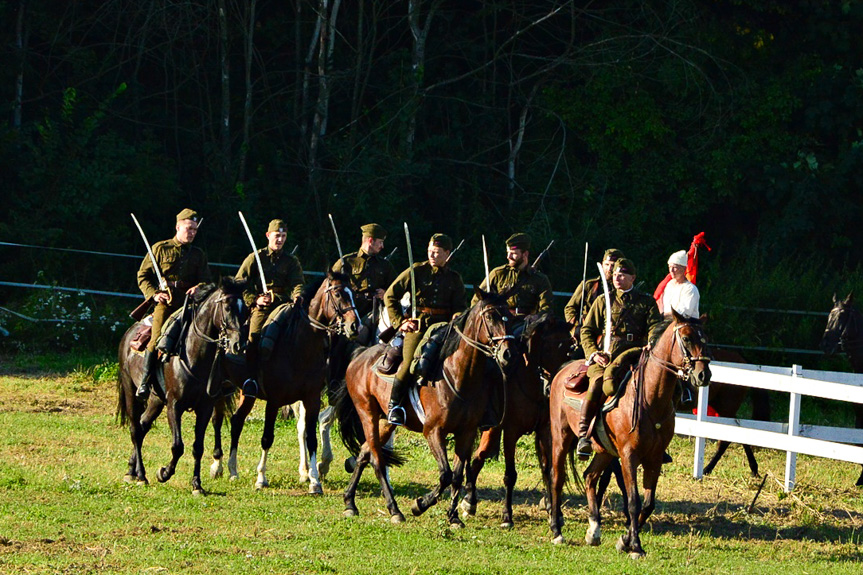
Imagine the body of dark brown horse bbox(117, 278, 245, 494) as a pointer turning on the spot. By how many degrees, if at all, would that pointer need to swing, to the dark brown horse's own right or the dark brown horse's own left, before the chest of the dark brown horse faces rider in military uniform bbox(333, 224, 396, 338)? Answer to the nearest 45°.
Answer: approximately 90° to the dark brown horse's own left

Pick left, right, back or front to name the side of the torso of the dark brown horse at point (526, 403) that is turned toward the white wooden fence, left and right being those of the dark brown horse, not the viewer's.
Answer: left

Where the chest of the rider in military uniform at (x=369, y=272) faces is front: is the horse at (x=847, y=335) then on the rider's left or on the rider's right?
on the rider's left
